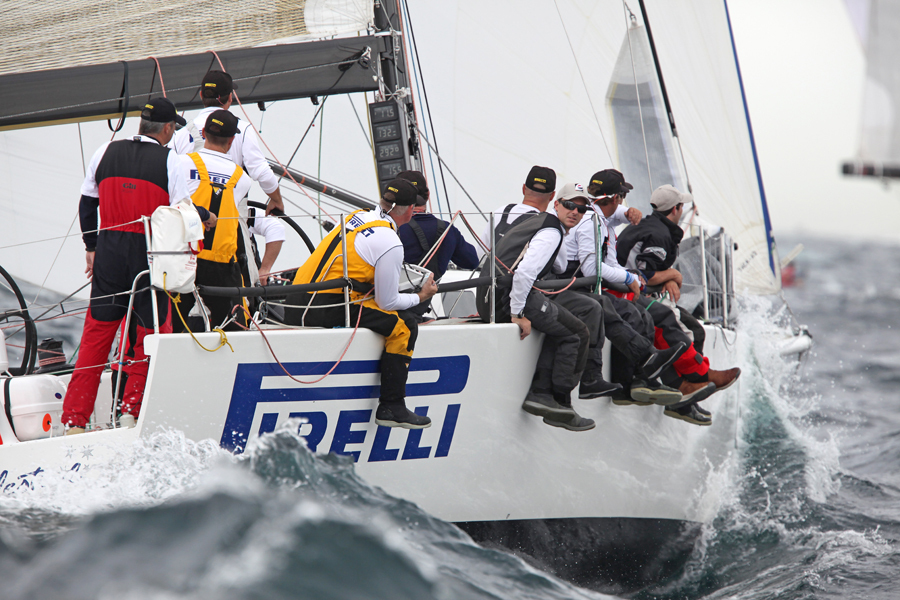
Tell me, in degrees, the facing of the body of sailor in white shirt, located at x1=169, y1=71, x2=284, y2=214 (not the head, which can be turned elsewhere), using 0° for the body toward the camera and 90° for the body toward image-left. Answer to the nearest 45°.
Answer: approximately 225°

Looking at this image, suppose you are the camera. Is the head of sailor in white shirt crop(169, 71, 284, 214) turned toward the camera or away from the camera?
away from the camera

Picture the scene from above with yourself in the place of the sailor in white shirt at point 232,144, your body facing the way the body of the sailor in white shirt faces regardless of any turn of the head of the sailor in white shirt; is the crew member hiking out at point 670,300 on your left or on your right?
on your right

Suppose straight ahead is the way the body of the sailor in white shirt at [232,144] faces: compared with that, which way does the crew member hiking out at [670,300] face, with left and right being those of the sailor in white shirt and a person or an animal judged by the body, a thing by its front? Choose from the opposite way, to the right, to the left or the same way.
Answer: to the right

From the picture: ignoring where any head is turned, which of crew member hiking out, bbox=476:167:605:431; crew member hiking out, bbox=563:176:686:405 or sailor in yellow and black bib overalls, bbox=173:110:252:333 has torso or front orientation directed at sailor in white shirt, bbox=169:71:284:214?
the sailor in yellow and black bib overalls

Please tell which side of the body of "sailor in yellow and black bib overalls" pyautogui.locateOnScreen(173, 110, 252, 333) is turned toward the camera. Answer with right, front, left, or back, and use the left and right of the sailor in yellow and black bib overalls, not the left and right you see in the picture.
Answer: back

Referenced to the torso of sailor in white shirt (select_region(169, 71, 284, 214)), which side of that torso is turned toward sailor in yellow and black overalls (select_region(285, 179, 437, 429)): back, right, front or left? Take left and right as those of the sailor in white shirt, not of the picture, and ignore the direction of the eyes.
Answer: right

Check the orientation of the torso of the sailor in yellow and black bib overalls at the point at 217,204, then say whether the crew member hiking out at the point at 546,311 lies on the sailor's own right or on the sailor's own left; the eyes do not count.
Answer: on the sailor's own right
